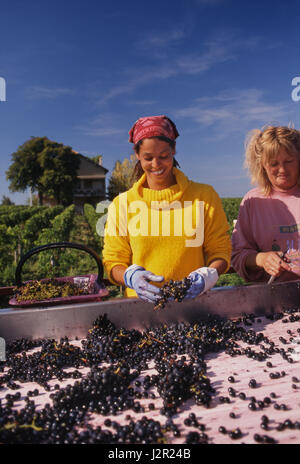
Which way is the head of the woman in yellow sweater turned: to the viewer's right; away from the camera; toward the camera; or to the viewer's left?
toward the camera

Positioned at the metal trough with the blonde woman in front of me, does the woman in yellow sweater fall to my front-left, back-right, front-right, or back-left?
front-left

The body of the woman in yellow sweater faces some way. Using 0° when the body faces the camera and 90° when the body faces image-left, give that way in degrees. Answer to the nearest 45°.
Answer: approximately 0°

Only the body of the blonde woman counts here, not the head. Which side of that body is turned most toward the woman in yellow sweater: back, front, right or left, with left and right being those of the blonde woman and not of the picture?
right

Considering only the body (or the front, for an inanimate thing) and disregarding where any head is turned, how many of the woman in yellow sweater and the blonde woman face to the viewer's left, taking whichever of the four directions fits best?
0

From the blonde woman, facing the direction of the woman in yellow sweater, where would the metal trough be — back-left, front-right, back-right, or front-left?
front-left

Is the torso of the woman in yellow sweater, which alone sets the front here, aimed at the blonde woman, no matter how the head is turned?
no

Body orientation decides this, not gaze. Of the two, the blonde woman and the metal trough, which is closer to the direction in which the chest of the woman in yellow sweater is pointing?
the metal trough

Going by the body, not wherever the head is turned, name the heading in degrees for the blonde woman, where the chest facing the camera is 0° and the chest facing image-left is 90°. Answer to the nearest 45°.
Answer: approximately 315°

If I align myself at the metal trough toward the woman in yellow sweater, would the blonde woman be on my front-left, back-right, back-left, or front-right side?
front-right
